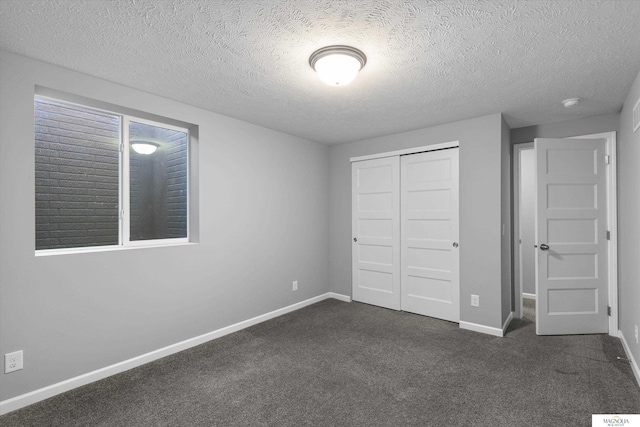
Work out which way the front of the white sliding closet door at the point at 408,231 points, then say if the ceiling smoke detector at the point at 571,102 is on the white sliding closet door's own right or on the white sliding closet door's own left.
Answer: on the white sliding closet door's own left

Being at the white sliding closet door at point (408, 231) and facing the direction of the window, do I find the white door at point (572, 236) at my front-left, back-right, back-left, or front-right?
back-left

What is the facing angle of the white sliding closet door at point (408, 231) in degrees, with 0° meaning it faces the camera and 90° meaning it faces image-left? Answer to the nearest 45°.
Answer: approximately 45°

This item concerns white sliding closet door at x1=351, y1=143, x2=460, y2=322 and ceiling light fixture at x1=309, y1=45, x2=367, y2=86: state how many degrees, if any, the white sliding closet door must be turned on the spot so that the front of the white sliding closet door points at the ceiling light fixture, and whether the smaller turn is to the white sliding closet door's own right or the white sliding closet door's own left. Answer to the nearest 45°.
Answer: approximately 45° to the white sliding closet door's own left

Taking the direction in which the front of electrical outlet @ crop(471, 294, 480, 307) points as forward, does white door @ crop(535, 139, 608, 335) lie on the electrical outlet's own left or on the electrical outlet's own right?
on the electrical outlet's own left

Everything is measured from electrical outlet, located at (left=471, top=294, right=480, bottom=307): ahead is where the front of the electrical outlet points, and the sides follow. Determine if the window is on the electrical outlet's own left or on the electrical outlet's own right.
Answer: on the electrical outlet's own right

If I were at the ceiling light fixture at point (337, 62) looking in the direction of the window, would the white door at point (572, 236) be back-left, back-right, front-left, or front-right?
back-right
